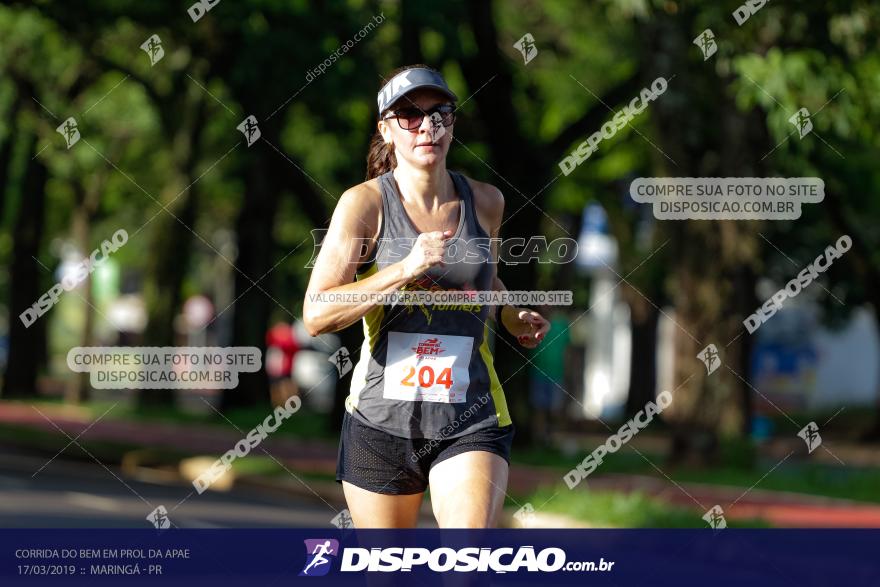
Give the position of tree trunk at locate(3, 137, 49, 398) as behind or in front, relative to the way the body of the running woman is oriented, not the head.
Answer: behind

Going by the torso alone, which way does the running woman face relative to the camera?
toward the camera
